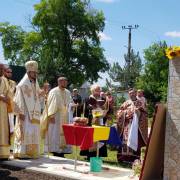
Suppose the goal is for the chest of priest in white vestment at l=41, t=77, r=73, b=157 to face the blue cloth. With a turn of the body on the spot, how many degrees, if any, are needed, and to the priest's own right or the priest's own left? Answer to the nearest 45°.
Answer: approximately 45° to the priest's own left

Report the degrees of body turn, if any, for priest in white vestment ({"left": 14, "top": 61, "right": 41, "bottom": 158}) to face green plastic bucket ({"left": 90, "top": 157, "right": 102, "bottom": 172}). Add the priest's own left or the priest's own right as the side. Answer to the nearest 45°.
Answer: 0° — they already face it

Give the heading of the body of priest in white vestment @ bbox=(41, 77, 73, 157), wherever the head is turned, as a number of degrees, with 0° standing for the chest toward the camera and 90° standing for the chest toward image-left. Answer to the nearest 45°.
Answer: approximately 315°

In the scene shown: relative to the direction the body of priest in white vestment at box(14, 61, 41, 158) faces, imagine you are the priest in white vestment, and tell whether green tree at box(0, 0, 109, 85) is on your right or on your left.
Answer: on your left

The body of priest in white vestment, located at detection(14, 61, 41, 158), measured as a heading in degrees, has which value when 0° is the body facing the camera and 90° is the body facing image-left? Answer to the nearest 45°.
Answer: approximately 315°

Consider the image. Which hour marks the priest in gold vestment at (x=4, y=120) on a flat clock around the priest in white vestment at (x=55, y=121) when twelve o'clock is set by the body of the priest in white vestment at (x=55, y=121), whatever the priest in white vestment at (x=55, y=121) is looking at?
the priest in gold vestment at (x=4, y=120) is roughly at 3 o'clock from the priest in white vestment at (x=55, y=121).
